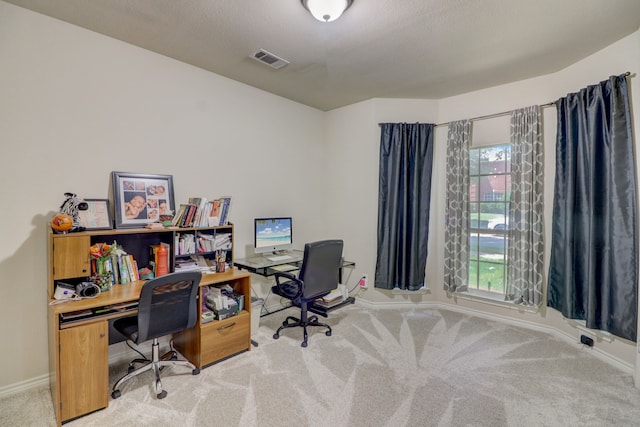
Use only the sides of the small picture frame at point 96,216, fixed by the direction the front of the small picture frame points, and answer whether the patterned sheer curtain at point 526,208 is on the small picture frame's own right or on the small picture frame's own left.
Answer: on the small picture frame's own left

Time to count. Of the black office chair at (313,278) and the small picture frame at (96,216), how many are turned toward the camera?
1

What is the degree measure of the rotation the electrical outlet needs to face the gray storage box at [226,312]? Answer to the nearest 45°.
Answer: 0° — it already faces it

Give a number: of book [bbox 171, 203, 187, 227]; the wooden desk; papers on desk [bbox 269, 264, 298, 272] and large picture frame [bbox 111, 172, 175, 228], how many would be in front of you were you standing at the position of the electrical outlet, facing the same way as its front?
4

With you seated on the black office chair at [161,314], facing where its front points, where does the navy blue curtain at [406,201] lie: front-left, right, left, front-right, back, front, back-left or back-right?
back-right

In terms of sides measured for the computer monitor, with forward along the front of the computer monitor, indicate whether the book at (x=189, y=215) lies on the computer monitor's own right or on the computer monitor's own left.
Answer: on the computer monitor's own right

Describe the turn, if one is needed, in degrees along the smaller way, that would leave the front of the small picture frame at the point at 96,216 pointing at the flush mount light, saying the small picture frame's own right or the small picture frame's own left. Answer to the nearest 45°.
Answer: approximately 45° to the small picture frame's own left

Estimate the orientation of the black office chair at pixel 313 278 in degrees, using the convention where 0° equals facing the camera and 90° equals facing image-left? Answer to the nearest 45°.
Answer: approximately 135°
